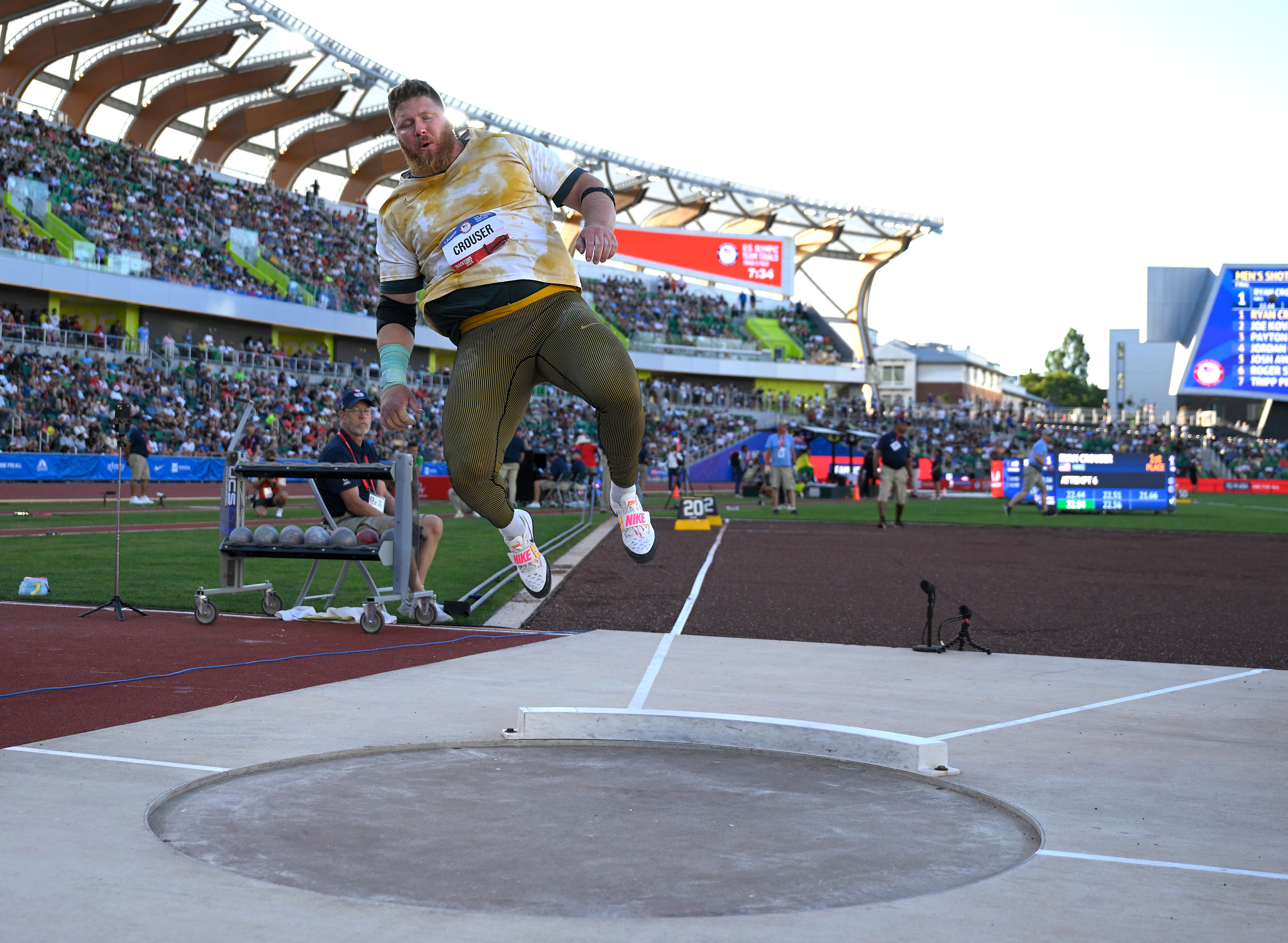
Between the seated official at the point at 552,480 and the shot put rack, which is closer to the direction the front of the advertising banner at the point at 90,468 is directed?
the shot put rack

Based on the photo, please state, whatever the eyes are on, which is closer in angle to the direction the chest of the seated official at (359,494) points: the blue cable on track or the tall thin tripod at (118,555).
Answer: the blue cable on track

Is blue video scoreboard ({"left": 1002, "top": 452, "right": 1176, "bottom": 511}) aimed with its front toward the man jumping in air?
yes

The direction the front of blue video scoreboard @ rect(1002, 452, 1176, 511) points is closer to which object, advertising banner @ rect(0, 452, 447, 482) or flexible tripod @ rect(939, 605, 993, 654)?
the flexible tripod

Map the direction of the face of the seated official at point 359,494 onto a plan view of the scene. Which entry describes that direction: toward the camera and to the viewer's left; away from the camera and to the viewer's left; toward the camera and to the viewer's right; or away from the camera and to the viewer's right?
toward the camera and to the viewer's right

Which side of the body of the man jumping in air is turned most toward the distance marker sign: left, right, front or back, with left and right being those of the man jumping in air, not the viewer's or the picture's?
back
